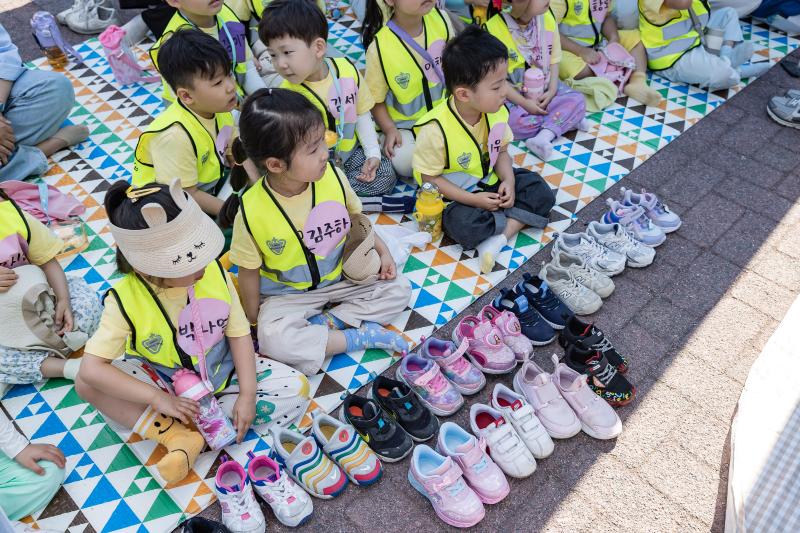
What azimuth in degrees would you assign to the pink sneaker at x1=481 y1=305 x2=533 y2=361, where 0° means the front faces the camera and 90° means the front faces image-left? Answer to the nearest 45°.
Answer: approximately 315°

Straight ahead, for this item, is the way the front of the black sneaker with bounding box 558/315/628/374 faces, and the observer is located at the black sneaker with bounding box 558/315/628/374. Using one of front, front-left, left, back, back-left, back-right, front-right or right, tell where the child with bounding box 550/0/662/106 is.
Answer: back-left

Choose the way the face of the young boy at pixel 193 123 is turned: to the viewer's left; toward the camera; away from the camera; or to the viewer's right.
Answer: to the viewer's right

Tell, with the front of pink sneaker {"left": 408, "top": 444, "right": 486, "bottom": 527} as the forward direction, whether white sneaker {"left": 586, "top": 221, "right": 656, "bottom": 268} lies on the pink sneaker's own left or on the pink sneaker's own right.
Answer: on the pink sneaker's own left

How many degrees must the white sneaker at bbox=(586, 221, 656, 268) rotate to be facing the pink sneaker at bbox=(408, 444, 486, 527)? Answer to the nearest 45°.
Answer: approximately 45° to its right

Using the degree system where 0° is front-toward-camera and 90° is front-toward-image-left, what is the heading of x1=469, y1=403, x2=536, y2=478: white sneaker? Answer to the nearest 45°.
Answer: approximately 315°

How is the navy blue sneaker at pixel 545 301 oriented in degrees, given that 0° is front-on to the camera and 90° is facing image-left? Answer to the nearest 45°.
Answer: approximately 315°

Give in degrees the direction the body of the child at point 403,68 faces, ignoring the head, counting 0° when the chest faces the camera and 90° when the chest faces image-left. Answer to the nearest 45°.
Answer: approximately 315°
